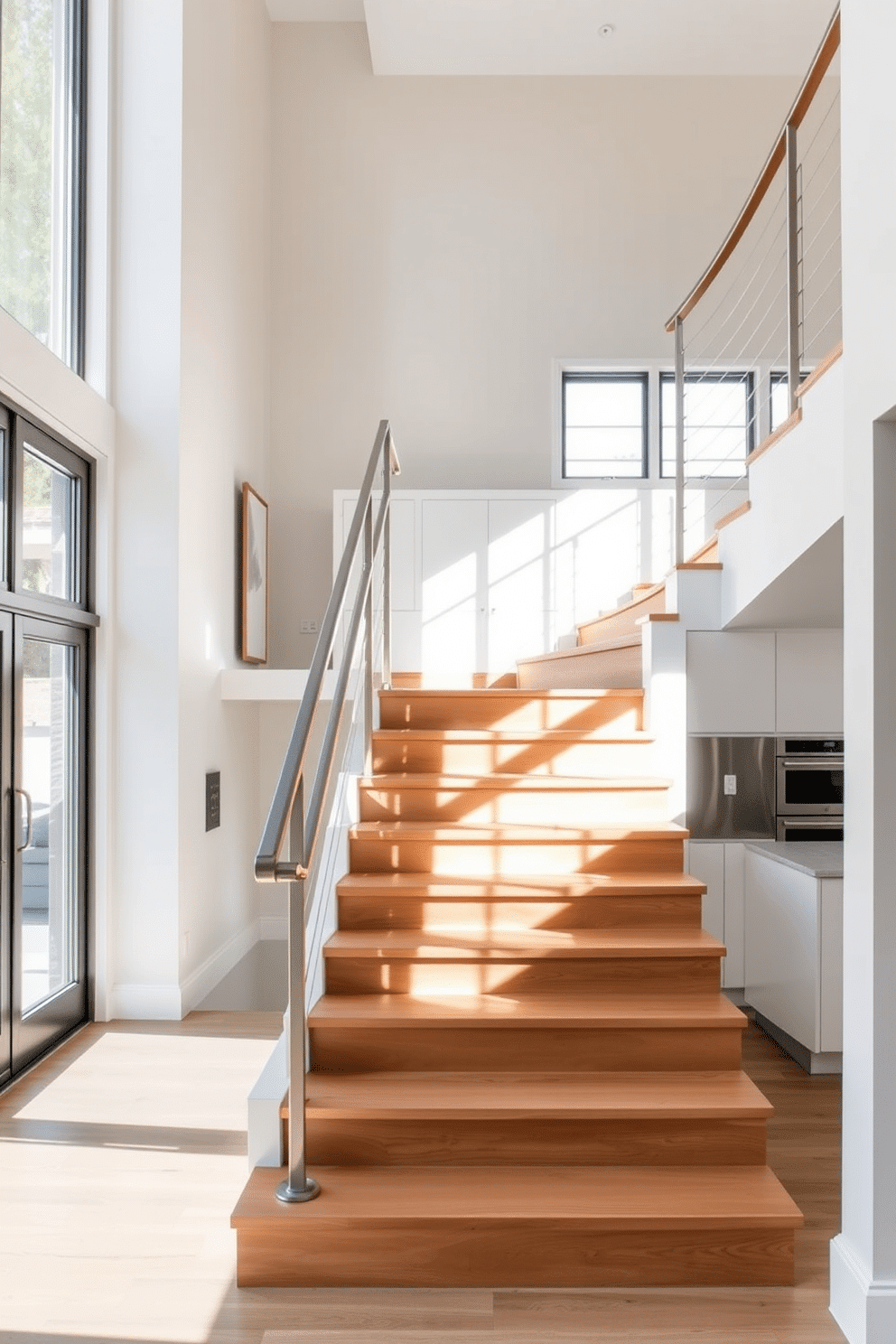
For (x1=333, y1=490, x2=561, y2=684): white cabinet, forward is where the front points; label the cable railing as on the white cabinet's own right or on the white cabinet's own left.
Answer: on the white cabinet's own left

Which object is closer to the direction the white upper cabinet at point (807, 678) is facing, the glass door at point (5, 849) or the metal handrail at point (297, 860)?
the metal handrail

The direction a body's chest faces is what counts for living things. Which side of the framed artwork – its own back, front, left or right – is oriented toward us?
right

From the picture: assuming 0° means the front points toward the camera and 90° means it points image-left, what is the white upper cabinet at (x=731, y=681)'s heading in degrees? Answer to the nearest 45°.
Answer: approximately 0°

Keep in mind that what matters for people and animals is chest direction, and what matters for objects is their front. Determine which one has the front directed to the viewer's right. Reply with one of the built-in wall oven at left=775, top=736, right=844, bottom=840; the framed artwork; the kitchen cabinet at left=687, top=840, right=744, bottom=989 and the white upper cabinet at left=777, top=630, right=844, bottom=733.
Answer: the framed artwork

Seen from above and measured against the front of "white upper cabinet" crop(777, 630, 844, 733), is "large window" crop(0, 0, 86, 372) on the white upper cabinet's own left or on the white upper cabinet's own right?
on the white upper cabinet's own right

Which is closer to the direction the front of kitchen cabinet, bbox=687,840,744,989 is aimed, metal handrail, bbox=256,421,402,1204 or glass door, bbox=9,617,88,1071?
the metal handrail

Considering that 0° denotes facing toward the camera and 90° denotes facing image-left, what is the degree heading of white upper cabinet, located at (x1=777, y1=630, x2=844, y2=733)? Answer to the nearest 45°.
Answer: approximately 0°
